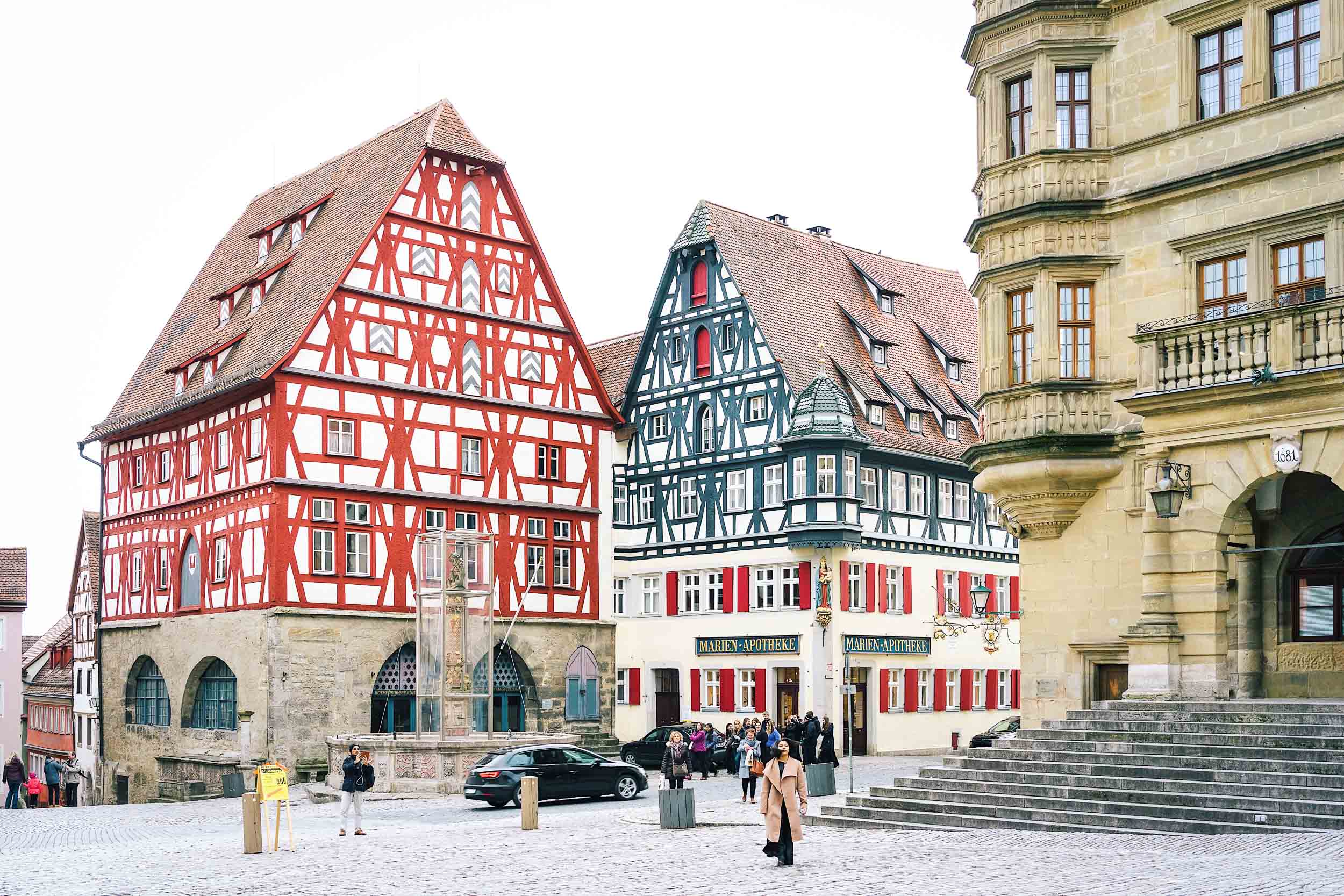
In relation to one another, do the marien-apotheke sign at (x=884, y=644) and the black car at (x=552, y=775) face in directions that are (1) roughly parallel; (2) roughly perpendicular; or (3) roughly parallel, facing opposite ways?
roughly perpendicular

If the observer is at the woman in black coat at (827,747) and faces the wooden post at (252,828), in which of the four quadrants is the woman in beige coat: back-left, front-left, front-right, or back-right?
front-left

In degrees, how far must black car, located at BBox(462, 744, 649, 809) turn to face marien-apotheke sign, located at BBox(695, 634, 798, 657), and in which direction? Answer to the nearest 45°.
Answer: approximately 45° to its left

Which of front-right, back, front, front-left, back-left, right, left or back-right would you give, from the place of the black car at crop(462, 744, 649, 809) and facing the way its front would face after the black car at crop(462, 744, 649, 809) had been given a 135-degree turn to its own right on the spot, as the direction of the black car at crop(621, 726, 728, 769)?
back

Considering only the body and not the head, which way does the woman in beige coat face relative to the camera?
toward the camera

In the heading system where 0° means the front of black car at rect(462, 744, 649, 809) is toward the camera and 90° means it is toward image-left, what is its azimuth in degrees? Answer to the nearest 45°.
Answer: approximately 225°

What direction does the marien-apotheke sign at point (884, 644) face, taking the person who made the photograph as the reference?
facing the viewer and to the right of the viewer

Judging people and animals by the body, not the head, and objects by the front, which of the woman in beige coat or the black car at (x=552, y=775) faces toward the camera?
the woman in beige coat

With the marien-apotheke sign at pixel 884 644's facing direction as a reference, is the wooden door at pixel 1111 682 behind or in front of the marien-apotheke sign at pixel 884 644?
in front

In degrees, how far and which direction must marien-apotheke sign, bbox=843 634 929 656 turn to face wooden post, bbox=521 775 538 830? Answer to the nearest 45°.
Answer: approximately 45° to its right

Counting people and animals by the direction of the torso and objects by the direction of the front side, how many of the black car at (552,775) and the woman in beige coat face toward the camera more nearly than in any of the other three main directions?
1

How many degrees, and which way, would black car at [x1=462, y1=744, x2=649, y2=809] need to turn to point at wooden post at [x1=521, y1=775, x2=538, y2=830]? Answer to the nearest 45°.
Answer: approximately 135° to its right

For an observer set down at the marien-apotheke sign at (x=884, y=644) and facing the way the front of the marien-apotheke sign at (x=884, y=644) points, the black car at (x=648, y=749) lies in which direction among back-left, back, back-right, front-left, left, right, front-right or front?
right
